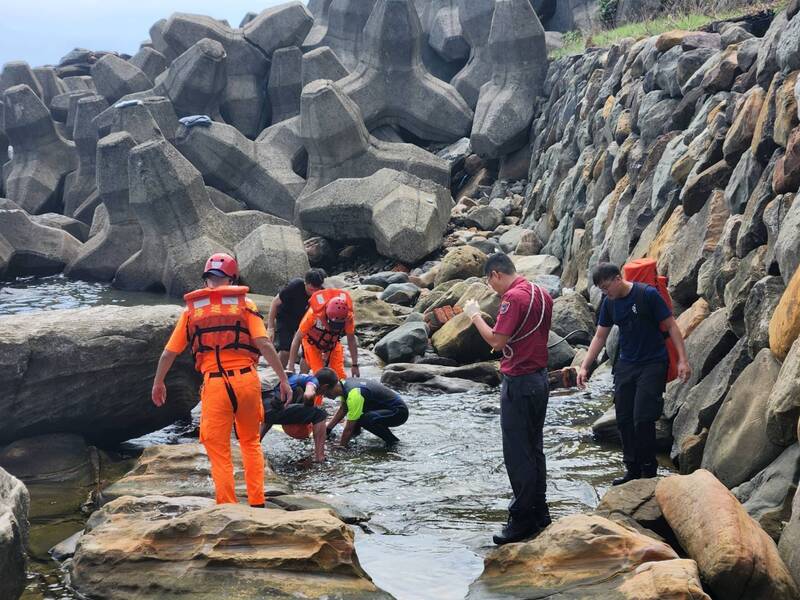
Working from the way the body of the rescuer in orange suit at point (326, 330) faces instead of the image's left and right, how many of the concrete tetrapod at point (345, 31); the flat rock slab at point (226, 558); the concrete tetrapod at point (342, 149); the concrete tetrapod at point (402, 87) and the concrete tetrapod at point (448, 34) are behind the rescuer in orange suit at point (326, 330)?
4

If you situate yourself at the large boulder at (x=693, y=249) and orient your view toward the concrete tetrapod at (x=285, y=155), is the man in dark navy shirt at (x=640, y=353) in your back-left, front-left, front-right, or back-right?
back-left

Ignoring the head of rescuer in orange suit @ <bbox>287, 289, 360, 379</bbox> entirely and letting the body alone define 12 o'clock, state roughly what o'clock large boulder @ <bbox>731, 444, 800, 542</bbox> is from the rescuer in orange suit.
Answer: The large boulder is roughly at 11 o'clock from the rescuer in orange suit.

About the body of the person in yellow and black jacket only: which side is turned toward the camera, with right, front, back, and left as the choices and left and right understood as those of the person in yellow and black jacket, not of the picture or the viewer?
left

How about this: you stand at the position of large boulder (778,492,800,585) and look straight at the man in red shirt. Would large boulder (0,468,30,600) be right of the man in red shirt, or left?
left

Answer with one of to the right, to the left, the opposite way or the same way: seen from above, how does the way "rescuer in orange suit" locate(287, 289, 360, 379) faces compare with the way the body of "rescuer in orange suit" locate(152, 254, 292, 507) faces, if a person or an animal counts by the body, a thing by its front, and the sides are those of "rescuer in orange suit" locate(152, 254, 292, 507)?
the opposite way

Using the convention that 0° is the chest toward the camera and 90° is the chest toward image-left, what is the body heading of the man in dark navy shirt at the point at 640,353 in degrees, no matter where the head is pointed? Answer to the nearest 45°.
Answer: approximately 45°

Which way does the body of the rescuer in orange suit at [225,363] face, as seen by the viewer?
away from the camera

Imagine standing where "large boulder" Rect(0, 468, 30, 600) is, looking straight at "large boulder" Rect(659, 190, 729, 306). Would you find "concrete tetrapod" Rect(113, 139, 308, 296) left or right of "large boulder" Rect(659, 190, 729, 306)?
left

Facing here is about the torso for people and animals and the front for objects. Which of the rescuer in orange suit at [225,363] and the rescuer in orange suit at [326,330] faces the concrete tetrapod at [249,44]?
the rescuer in orange suit at [225,363]

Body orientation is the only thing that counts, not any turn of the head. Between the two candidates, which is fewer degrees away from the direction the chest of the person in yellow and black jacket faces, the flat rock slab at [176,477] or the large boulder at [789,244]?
the flat rock slab

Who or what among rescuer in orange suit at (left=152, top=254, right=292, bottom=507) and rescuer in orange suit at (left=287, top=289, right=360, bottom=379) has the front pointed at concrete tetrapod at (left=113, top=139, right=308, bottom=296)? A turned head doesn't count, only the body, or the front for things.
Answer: rescuer in orange suit at (left=152, top=254, right=292, bottom=507)
